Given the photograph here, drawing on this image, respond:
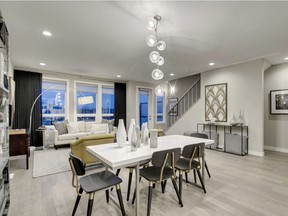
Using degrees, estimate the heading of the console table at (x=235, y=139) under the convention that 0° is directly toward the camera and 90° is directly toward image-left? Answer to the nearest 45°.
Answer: approximately 45°

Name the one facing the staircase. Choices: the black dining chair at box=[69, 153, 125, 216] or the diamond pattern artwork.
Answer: the black dining chair

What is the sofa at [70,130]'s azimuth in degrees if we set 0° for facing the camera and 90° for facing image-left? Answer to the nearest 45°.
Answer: approximately 315°

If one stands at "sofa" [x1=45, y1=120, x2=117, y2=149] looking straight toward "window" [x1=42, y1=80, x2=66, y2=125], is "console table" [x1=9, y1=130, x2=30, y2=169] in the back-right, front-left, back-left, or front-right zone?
back-left

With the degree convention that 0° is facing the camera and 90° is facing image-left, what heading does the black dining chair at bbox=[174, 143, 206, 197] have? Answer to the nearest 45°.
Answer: approximately 135°

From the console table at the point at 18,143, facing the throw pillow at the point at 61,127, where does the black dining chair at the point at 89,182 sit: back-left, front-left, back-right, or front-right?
back-right

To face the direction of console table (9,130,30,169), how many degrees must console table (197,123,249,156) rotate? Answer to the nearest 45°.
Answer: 0° — it already faces it

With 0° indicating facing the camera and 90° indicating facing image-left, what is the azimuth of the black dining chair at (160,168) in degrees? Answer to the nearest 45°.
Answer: approximately 135°

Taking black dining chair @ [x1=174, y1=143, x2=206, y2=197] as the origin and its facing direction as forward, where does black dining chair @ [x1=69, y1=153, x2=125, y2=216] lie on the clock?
black dining chair @ [x1=69, y1=153, x2=125, y2=216] is roughly at 9 o'clock from black dining chair @ [x1=174, y1=143, x2=206, y2=197].

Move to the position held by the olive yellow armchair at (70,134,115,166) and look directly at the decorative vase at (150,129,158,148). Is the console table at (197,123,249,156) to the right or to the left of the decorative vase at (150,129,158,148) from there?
left
